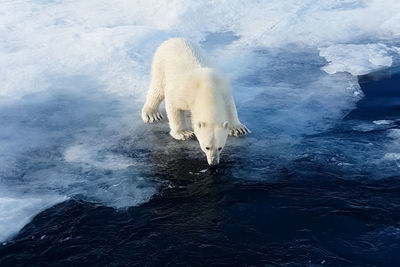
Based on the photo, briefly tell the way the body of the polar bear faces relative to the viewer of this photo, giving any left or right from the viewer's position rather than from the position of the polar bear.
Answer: facing the viewer and to the right of the viewer
